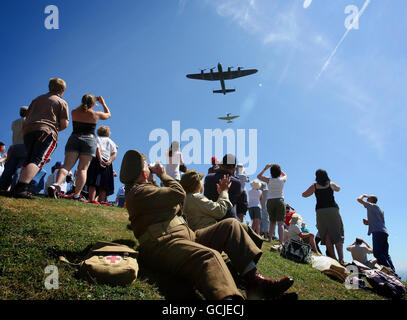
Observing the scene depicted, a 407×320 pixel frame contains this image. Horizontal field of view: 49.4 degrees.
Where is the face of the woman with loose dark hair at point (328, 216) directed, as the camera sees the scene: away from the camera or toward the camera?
away from the camera

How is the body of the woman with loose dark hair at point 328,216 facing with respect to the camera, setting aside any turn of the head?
away from the camera

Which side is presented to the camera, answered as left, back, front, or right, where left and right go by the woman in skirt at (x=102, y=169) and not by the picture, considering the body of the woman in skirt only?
back
